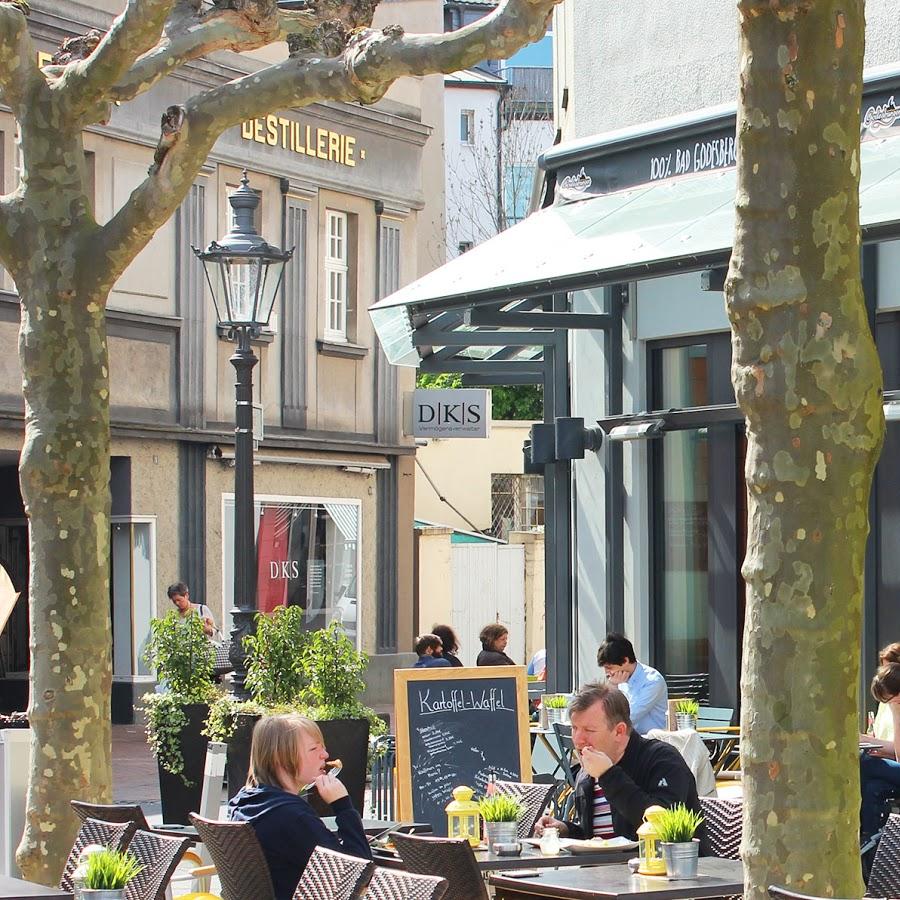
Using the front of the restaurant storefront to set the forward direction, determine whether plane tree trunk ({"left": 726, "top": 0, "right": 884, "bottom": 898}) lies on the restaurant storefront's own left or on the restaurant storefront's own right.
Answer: on the restaurant storefront's own left

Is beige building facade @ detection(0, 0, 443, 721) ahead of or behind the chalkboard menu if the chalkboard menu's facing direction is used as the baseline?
behind

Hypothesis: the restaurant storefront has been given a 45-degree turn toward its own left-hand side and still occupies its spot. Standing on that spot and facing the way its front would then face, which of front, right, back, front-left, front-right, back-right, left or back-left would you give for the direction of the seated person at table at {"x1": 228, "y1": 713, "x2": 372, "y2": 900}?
front

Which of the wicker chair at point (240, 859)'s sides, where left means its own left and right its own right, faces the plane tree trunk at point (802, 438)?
right

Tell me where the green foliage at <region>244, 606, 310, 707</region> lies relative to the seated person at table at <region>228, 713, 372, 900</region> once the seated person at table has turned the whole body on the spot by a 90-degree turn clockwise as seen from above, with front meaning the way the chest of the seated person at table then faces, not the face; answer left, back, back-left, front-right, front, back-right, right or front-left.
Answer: back

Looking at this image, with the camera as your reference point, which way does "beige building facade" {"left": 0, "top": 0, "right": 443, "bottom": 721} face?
facing the viewer and to the right of the viewer

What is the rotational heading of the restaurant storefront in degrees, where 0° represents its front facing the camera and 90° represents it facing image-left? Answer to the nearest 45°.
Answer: approximately 45°

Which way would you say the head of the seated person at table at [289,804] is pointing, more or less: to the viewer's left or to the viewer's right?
to the viewer's right

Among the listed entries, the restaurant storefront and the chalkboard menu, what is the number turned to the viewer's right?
0

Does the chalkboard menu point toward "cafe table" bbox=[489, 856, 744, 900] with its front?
yes

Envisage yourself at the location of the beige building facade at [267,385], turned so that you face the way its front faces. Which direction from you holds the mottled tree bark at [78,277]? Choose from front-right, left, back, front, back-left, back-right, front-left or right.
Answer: front-right

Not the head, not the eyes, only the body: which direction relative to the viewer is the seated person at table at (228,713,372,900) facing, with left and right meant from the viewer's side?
facing to the right of the viewer

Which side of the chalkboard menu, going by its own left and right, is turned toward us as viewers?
front

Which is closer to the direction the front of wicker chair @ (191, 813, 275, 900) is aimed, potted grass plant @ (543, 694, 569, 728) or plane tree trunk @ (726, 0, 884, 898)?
the potted grass plant

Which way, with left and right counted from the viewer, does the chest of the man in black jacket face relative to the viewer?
facing the viewer and to the left of the viewer
